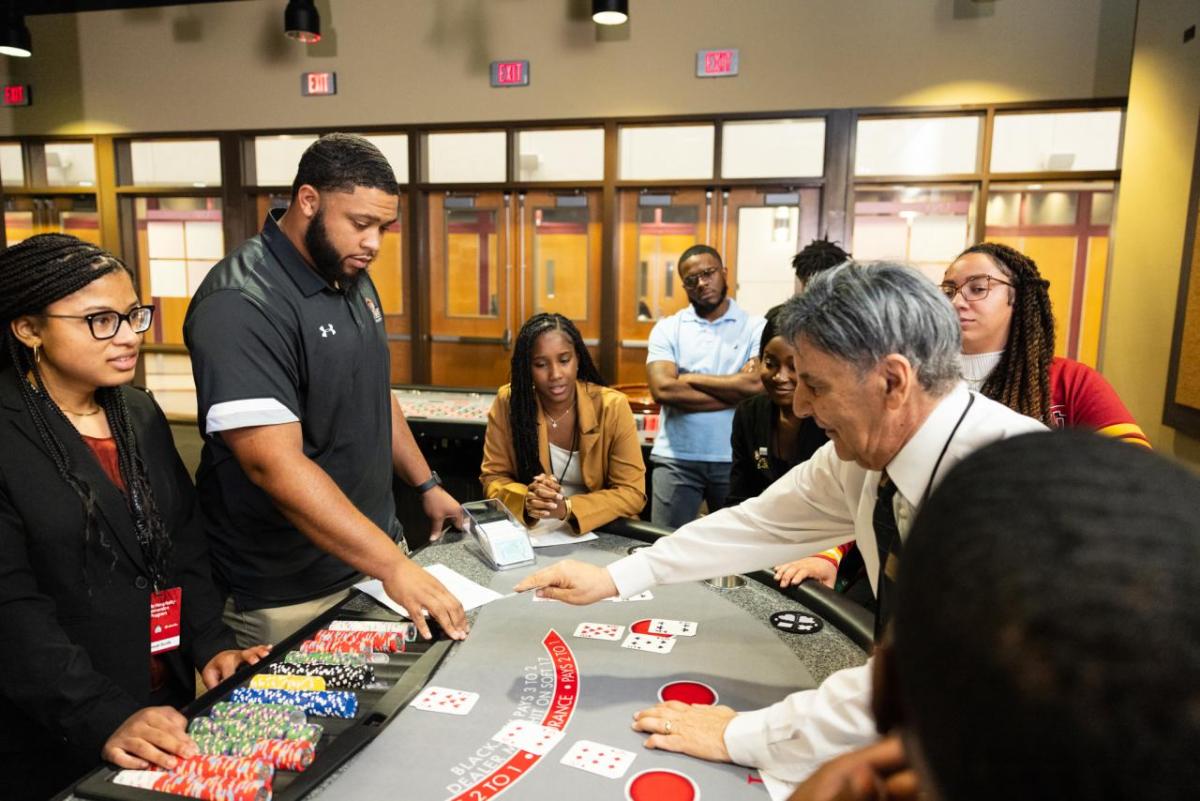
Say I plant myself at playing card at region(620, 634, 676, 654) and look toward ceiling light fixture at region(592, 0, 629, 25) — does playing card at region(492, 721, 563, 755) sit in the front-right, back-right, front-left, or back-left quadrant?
back-left

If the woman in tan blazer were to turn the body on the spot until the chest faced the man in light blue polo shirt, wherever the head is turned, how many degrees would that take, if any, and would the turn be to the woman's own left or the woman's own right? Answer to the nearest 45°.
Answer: approximately 135° to the woman's own left

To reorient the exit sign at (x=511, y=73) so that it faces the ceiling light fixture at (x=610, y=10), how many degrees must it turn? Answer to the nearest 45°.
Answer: approximately 45° to its left

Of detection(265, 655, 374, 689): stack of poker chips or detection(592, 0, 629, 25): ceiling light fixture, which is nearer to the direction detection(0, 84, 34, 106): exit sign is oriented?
the stack of poker chips

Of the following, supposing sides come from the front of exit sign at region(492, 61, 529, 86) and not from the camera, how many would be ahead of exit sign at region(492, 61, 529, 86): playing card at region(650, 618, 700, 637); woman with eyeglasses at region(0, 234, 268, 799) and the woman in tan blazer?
3

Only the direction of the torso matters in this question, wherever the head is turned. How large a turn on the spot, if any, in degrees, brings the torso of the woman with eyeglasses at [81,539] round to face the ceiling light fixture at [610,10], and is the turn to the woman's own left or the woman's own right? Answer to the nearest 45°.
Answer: approximately 90° to the woman's own left

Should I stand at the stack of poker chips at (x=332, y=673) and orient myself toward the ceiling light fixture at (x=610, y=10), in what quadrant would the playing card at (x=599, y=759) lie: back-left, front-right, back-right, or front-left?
back-right

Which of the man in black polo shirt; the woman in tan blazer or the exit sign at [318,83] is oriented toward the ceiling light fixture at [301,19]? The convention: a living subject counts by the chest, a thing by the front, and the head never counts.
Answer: the exit sign

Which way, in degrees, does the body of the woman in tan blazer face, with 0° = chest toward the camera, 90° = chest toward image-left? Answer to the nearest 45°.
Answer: approximately 0°
